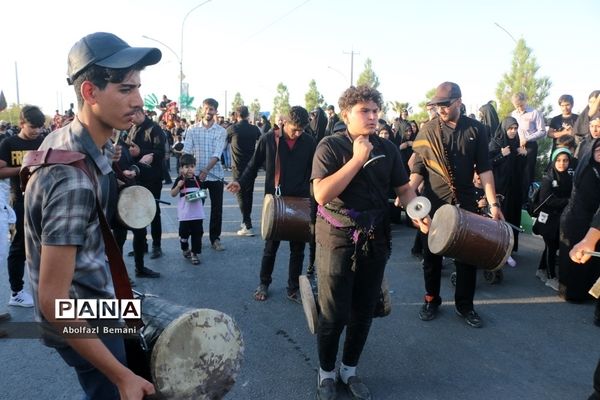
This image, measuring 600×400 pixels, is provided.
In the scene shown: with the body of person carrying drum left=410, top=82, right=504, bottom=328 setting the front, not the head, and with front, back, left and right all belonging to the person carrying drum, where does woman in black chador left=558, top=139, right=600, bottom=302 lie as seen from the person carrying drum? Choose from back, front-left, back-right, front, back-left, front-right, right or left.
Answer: back-left

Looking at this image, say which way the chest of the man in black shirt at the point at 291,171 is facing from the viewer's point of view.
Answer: toward the camera

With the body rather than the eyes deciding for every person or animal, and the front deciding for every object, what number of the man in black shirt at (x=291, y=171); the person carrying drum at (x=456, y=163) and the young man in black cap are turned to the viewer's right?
1

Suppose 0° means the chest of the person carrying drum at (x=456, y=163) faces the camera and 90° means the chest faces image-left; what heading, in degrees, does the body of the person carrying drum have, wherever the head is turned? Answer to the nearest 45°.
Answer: approximately 0°

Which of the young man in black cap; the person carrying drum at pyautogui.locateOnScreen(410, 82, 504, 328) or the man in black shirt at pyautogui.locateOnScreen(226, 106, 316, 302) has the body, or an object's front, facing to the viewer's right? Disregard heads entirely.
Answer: the young man in black cap

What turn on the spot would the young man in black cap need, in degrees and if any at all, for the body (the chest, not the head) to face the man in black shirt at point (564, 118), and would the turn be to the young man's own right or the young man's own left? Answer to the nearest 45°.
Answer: approximately 45° to the young man's own left

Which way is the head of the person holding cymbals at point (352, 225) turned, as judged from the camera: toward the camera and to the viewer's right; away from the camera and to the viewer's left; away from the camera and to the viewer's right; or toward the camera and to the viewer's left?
toward the camera and to the viewer's right

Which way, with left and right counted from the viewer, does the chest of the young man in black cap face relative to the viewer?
facing to the right of the viewer

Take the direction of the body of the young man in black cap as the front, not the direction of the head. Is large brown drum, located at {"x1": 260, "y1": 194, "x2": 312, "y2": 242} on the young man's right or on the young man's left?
on the young man's left

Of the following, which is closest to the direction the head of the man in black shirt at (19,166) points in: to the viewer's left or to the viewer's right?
to the viewer's right

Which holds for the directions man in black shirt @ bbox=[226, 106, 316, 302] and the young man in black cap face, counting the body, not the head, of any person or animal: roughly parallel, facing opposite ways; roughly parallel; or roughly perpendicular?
roughly perpendicular

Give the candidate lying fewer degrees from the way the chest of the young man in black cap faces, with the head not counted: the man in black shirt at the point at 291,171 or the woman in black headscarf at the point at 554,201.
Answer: the woman in black headscarf

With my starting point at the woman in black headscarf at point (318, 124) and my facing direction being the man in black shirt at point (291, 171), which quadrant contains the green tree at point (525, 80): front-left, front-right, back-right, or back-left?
back-left

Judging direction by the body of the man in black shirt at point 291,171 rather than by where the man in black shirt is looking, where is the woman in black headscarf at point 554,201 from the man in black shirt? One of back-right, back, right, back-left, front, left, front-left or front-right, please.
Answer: left

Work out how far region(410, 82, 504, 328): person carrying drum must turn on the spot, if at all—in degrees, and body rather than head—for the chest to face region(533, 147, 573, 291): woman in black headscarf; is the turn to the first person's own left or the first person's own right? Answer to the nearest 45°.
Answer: approximately 135° to the first person's own left

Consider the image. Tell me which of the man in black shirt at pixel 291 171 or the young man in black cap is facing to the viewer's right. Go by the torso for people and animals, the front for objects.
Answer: the young man in black cap
